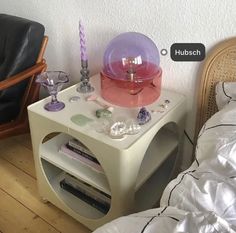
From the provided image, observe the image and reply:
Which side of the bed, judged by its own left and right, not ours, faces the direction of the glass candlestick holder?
right

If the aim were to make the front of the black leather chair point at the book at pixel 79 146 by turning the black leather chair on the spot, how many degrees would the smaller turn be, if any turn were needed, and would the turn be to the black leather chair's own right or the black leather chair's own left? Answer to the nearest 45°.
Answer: approximately 45° to the black leather chair's own left

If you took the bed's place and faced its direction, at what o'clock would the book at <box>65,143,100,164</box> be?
The book is roughly at 3 o'clock from the bed.

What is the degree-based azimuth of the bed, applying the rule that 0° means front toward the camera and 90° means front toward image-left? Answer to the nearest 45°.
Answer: approximately 45°

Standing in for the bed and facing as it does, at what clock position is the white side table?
The white side table is roughly at 3 o'clock from the bed.

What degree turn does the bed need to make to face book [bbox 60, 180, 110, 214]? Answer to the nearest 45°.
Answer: approximately 90° to its right

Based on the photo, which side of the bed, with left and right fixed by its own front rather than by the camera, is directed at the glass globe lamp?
right
